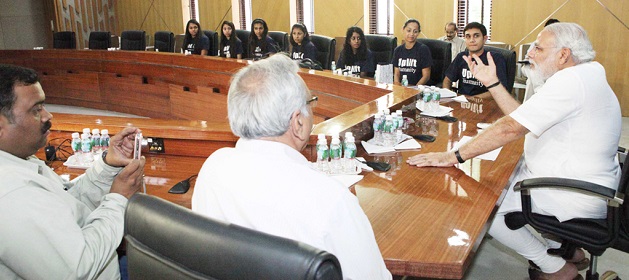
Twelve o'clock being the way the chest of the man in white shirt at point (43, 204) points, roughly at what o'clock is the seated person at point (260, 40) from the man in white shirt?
The seated person is roughly at 10 o'clock from the man in white shirt.

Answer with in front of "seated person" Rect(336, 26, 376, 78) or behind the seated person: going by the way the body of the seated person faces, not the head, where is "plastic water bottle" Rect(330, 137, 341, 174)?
in front

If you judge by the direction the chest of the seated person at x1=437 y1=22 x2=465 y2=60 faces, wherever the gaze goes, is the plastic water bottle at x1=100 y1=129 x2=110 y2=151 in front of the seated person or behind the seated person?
in front

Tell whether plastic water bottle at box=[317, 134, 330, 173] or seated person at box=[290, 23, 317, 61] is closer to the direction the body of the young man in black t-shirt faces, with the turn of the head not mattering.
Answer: the plastic water bottle

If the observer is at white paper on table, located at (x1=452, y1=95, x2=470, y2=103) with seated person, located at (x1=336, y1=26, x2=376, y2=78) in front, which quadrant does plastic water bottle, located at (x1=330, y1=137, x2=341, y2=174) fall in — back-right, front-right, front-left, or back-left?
back-left

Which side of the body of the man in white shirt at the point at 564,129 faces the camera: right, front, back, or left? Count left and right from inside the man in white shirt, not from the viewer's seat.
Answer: left

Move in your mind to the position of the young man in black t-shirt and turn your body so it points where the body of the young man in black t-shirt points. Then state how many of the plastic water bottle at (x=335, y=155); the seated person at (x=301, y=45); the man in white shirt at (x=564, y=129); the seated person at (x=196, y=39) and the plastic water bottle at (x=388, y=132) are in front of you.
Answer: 3

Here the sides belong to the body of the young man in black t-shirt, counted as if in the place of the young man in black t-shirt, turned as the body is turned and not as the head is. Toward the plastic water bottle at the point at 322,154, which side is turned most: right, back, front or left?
front

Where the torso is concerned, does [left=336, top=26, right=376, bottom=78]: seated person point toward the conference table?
yes

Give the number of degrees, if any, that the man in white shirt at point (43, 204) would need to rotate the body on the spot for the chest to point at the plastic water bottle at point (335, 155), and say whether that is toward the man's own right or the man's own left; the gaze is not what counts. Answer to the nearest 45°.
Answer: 0° — they already face it

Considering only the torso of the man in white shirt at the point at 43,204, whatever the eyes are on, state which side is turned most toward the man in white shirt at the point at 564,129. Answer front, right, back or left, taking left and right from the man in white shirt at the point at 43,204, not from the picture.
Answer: front

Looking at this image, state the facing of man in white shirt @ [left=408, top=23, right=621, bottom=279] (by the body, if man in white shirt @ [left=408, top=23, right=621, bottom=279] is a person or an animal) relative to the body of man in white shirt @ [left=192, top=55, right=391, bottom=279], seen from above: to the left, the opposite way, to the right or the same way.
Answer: to the left

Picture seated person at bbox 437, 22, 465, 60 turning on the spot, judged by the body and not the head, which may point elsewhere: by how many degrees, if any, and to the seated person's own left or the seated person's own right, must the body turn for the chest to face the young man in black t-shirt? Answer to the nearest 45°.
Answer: approximately 45° to the seated person's own left

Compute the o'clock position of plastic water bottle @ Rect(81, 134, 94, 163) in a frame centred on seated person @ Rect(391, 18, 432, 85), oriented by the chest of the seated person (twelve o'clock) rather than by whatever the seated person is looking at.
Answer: The plastic water bottle is roughly at 1 o'clock from the seated person.

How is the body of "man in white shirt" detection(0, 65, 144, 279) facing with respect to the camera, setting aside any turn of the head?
to the viewer's right

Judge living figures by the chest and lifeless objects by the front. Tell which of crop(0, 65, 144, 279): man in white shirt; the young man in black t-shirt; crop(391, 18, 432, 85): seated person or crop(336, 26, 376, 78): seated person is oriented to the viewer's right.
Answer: the man in white shirt

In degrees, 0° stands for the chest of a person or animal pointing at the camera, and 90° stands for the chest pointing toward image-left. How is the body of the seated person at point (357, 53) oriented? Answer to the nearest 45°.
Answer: approximately 0°

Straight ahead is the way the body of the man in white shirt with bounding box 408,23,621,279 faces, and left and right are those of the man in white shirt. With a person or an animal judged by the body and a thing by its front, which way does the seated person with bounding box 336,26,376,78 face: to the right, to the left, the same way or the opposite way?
to the left
